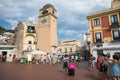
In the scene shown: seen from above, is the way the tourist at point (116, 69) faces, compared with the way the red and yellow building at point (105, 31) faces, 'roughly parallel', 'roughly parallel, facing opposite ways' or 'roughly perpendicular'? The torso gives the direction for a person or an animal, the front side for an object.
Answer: roughly perpendicular

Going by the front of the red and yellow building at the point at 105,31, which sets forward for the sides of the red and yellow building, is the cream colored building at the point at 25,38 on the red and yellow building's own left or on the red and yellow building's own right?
on the red and yellow building's own right

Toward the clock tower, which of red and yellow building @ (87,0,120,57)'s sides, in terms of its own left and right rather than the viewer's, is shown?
right

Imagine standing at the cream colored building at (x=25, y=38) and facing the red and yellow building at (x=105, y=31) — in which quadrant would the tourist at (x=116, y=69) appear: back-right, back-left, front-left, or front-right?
front-right

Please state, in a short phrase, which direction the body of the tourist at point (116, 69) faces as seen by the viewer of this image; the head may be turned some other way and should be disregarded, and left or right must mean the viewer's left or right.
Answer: facing away from the viewer and to the left of the viewer

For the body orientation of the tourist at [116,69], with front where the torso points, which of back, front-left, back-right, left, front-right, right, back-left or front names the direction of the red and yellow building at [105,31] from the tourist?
front-right

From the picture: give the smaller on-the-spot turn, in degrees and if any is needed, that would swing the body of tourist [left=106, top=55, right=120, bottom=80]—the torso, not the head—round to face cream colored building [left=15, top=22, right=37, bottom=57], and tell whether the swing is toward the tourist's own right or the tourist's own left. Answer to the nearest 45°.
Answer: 0° — they already face it

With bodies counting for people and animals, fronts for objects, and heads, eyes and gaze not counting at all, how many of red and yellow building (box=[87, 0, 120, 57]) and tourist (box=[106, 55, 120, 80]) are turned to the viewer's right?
0

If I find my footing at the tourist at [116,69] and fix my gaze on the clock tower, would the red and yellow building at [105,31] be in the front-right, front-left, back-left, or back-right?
front-right

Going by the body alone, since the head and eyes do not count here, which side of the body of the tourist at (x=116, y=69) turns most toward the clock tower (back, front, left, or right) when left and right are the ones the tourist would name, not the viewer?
front

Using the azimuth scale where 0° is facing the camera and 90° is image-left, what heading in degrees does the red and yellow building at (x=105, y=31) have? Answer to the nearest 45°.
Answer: approximately 45°
